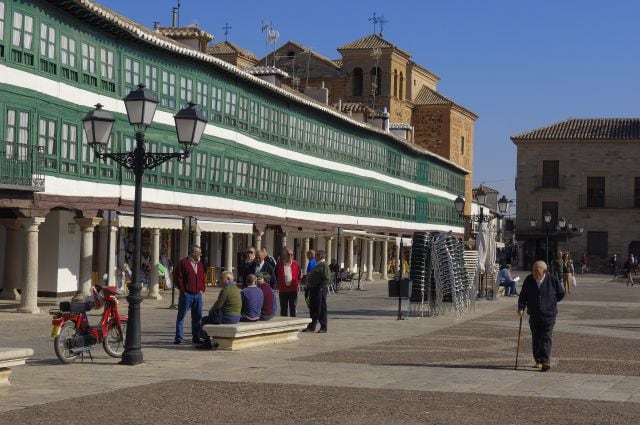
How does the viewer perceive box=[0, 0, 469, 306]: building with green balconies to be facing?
facing the viewer and to the right of the viewer

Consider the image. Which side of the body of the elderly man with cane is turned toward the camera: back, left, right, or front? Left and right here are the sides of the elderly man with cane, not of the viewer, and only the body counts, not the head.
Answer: front

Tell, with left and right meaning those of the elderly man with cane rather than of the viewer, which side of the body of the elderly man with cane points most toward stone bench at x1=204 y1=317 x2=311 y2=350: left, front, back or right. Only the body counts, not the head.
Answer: right

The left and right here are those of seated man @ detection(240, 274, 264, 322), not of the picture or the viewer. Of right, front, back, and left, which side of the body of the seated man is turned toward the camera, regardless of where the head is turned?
back

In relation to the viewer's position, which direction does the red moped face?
facing away from the viewer and to the right of the viewer

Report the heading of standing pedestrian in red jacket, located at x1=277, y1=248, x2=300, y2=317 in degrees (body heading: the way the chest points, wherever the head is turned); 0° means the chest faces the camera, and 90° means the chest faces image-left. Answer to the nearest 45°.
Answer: approximately 0°

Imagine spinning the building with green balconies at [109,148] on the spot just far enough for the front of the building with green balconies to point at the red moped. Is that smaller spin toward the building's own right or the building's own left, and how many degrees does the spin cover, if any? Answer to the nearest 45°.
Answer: approximately 45° to the building's own right

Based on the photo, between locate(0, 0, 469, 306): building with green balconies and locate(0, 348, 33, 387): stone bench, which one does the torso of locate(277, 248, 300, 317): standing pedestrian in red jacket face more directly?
the stone bench

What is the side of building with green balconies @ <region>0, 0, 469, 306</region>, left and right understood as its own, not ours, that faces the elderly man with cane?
front

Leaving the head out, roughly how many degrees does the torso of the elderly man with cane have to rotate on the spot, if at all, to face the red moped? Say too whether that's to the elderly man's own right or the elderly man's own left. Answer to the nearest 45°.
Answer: approximately 90° to the elderly man's own right

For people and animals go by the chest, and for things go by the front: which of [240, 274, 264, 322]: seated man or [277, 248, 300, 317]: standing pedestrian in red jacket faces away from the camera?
the seated man
